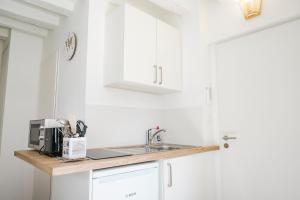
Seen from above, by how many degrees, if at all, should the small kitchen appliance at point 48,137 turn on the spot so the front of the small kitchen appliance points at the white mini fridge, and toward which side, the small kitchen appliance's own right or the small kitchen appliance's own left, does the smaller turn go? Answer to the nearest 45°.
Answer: approximately 90° to the small kitchen appliance's own left

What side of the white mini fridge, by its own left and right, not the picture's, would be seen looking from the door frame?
left

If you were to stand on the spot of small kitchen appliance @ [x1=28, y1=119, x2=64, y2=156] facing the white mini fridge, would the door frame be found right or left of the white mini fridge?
left

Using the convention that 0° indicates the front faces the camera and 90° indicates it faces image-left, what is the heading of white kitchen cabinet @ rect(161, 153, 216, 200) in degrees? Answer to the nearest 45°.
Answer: approximately 315°

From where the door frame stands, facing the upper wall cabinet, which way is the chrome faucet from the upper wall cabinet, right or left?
right

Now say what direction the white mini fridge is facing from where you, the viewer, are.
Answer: facing the viewer and to the right of the viewer

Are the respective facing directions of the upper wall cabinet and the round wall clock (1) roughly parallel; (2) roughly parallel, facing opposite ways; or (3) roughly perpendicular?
roughly perpendicular

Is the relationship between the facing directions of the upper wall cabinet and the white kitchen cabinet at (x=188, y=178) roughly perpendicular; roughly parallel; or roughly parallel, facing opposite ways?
roughly parallel
